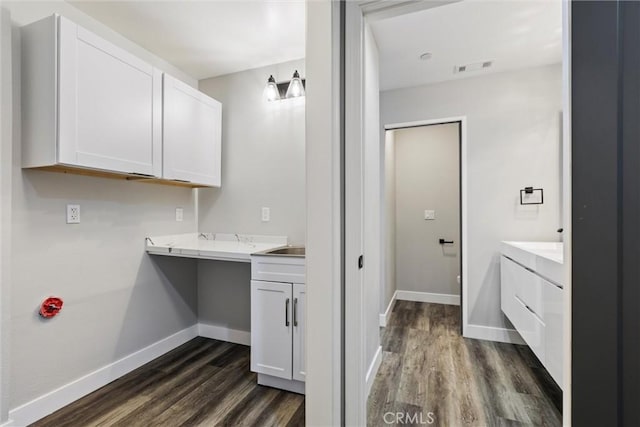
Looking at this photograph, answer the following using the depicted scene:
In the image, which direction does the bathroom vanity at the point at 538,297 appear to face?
to the viewer's left

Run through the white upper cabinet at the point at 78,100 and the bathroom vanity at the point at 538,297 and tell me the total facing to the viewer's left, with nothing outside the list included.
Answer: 1

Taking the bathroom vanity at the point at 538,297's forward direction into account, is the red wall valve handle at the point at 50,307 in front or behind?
in front

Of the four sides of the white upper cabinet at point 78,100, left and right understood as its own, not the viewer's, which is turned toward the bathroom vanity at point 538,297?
front

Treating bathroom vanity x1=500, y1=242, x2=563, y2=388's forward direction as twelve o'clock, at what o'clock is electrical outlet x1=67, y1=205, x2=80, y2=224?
The electrical outlet is roughly at 11 o'clock from the bathroom vanity.

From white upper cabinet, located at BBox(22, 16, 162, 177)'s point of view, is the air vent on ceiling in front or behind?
in front

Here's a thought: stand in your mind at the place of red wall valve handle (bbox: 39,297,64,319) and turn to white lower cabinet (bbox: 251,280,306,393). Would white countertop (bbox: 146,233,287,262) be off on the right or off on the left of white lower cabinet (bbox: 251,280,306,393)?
left

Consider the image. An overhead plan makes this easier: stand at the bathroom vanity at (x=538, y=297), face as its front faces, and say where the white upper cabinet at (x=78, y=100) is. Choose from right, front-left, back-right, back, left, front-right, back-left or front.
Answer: front-left

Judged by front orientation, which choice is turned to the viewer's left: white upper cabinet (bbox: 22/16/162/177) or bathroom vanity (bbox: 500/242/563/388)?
the bathroom vanity

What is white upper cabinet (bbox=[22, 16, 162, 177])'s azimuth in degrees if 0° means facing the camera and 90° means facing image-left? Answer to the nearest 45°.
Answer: approximately 315°
